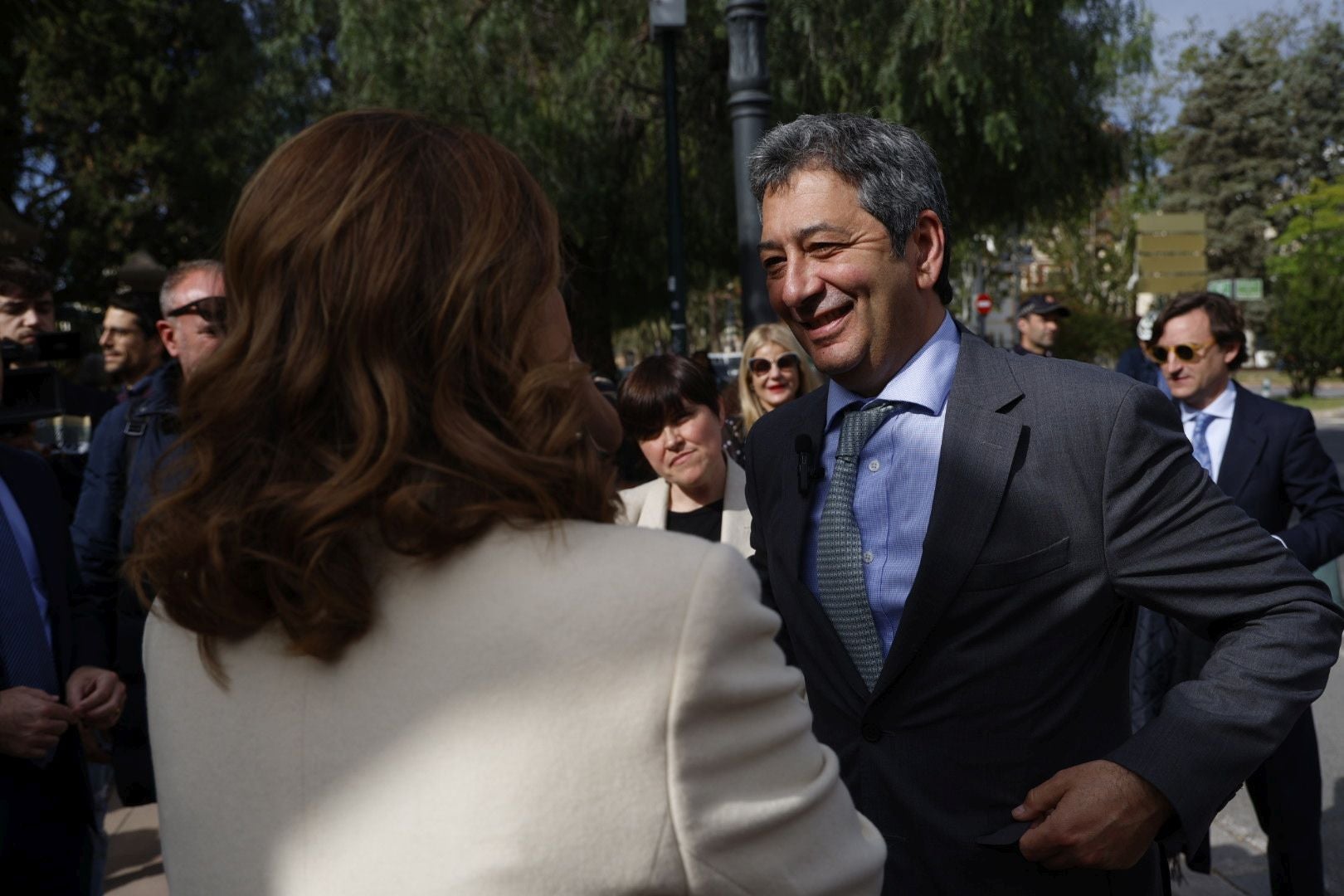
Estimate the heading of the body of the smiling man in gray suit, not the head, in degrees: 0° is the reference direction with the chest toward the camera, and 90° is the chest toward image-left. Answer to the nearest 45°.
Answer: approximately 45°

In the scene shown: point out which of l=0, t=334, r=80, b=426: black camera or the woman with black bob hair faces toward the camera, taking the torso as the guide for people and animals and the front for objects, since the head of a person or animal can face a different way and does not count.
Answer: the woman with black bob hair

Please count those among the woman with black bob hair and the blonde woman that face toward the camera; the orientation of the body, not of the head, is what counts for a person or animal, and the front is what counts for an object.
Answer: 2

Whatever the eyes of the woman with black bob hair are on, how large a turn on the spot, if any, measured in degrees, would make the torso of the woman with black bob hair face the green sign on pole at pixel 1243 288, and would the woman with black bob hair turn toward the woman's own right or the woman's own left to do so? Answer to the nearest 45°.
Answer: approximately 135° to the woman's own left

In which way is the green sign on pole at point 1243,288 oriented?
toward the camera

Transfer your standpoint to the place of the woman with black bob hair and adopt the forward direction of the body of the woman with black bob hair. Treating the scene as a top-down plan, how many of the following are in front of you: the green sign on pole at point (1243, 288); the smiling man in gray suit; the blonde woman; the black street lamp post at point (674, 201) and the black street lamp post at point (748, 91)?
1

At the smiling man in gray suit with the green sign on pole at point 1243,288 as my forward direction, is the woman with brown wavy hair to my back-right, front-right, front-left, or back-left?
back-left

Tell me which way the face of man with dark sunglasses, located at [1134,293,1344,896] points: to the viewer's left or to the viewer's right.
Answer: to the viewer's left

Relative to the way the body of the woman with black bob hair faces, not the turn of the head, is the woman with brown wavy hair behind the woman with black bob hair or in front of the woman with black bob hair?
in front

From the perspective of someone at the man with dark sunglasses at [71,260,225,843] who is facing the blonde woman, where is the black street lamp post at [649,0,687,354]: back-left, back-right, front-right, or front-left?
front-left

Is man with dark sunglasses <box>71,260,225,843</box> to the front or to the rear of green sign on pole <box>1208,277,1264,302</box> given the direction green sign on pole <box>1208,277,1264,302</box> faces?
to the front

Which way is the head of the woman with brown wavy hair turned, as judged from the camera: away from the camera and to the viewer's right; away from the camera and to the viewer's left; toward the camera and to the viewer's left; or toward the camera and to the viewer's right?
away from the camera and to the viewer's right

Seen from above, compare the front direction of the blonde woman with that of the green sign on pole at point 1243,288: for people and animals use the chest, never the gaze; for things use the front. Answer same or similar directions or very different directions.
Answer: same or similar directions

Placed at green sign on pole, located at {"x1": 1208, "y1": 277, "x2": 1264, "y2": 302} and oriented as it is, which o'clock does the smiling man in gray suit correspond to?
The smiling man in gray suit is roughly at 12 o'clock from the green sign on pole.

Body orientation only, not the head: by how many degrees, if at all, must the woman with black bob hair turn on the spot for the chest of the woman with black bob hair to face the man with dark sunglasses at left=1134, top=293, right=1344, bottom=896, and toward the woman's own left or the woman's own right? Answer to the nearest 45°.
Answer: approximately 90° to the woman's own left

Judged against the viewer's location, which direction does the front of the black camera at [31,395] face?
facing to the right of the viewer

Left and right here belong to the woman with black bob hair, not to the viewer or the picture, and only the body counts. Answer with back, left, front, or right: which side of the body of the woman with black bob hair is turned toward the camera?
front
